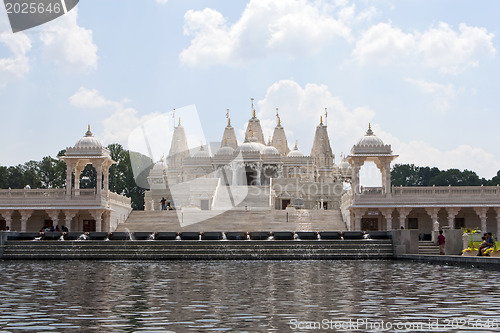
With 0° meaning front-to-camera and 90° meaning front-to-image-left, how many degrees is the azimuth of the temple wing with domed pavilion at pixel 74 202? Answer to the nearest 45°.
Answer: approximately 0°
